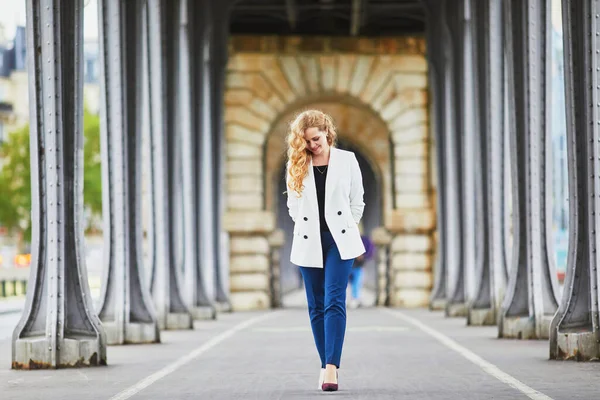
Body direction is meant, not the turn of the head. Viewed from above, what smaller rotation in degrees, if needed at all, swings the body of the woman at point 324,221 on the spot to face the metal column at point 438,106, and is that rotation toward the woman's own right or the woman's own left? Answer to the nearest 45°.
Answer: approximately 180°

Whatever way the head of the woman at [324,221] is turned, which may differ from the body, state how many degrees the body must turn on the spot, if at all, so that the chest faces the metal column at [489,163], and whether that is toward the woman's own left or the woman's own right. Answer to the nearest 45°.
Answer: approximately 180°

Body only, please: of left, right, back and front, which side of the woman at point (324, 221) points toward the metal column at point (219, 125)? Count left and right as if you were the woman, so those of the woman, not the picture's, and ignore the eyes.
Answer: back

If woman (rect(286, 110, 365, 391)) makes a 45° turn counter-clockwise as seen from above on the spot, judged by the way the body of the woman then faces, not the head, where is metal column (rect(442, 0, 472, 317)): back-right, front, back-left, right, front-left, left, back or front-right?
back-left

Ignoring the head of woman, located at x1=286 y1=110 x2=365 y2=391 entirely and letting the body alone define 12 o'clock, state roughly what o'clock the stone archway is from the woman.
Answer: The stone archway is roughly at 6 o'clock from the woman.

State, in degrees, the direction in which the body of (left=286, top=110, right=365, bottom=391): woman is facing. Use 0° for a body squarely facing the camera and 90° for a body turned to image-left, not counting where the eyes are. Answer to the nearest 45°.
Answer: approximately 0°

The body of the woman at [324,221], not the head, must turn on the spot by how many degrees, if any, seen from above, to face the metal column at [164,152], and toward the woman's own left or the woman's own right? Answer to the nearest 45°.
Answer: approximately 180°

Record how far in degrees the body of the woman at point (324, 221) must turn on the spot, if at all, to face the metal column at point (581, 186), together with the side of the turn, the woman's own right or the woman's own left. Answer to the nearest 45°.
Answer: approximately 135° to the woman's own left
